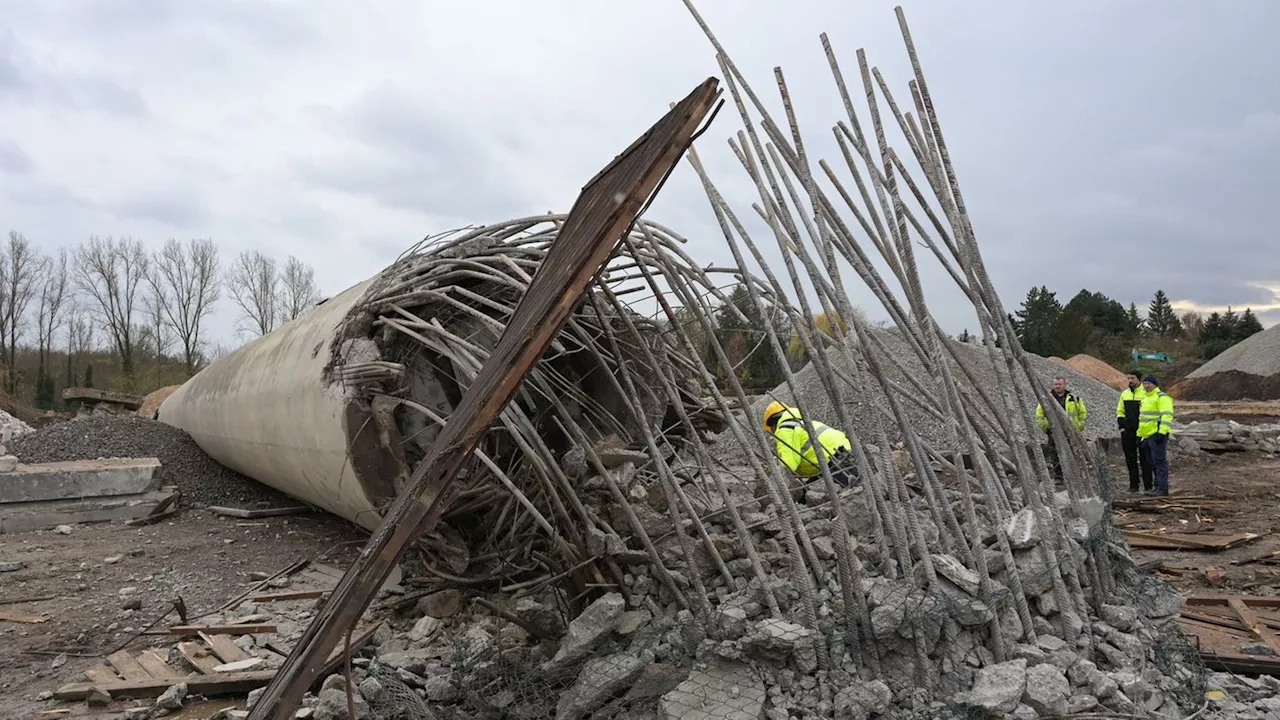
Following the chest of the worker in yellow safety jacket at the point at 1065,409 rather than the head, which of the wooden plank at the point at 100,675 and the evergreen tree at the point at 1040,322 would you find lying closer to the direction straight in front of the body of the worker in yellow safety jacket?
the wooden plank

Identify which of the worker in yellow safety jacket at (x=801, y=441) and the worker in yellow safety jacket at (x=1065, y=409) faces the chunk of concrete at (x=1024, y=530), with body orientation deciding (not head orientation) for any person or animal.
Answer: the worker in yellow safety jacket at (x=1065, y=409)

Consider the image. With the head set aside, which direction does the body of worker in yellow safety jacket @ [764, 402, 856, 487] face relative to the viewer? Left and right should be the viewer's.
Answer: facing to the left of the viewer

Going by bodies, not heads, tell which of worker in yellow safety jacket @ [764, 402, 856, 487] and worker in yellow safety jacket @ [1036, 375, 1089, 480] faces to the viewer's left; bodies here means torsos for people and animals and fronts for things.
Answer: worker in yellow safety jacket @ [764, 402, 856, 487]

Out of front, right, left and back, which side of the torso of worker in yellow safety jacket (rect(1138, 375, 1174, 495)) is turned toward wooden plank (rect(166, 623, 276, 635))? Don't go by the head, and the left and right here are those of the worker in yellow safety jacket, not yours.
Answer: front

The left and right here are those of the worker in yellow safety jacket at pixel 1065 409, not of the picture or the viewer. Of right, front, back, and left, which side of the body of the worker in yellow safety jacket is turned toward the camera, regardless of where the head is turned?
front

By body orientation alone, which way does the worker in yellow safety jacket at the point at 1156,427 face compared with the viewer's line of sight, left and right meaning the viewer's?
facing the viewer and to the left of the viewer

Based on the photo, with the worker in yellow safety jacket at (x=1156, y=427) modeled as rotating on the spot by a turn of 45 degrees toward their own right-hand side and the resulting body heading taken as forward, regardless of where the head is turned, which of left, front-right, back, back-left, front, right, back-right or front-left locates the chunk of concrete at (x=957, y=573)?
left

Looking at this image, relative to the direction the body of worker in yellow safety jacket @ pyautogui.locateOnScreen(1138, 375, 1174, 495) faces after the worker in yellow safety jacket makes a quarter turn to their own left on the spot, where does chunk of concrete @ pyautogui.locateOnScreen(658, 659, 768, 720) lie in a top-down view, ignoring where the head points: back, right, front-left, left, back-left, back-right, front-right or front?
front-right

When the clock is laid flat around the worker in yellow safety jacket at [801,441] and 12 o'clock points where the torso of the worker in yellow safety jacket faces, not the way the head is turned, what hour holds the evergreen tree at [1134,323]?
The evergreen tree is roughly at 4 o'clock from the worker in yellow safety jacket.

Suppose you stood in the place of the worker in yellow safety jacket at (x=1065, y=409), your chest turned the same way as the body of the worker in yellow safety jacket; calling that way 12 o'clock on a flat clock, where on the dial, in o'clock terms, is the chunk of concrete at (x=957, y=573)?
The chunk of concrete is roughly at 12 o'clock from the worker in yellow safety jacket.

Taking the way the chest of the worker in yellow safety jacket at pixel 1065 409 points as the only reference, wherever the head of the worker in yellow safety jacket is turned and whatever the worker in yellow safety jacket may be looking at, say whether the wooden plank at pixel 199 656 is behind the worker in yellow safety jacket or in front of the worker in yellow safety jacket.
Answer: in front

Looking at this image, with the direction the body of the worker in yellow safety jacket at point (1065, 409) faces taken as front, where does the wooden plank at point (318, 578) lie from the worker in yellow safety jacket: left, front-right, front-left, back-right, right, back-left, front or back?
front-right

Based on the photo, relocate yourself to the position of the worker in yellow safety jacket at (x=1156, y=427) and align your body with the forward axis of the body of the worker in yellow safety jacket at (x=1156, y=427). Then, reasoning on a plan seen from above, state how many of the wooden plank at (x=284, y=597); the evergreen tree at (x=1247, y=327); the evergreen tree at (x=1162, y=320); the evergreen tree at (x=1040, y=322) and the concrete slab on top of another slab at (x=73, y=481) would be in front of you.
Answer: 2

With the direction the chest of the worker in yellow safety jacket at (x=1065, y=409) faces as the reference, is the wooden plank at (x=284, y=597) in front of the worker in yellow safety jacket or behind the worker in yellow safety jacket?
in front

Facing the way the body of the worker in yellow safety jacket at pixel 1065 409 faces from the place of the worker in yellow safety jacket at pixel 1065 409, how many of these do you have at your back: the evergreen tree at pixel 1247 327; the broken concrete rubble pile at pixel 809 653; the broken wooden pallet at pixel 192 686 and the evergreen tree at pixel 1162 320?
2

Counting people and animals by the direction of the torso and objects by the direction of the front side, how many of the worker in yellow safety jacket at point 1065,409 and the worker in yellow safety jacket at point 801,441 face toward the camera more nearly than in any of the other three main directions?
1

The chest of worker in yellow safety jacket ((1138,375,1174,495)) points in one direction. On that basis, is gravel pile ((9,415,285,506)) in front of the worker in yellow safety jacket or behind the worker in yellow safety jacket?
in front
